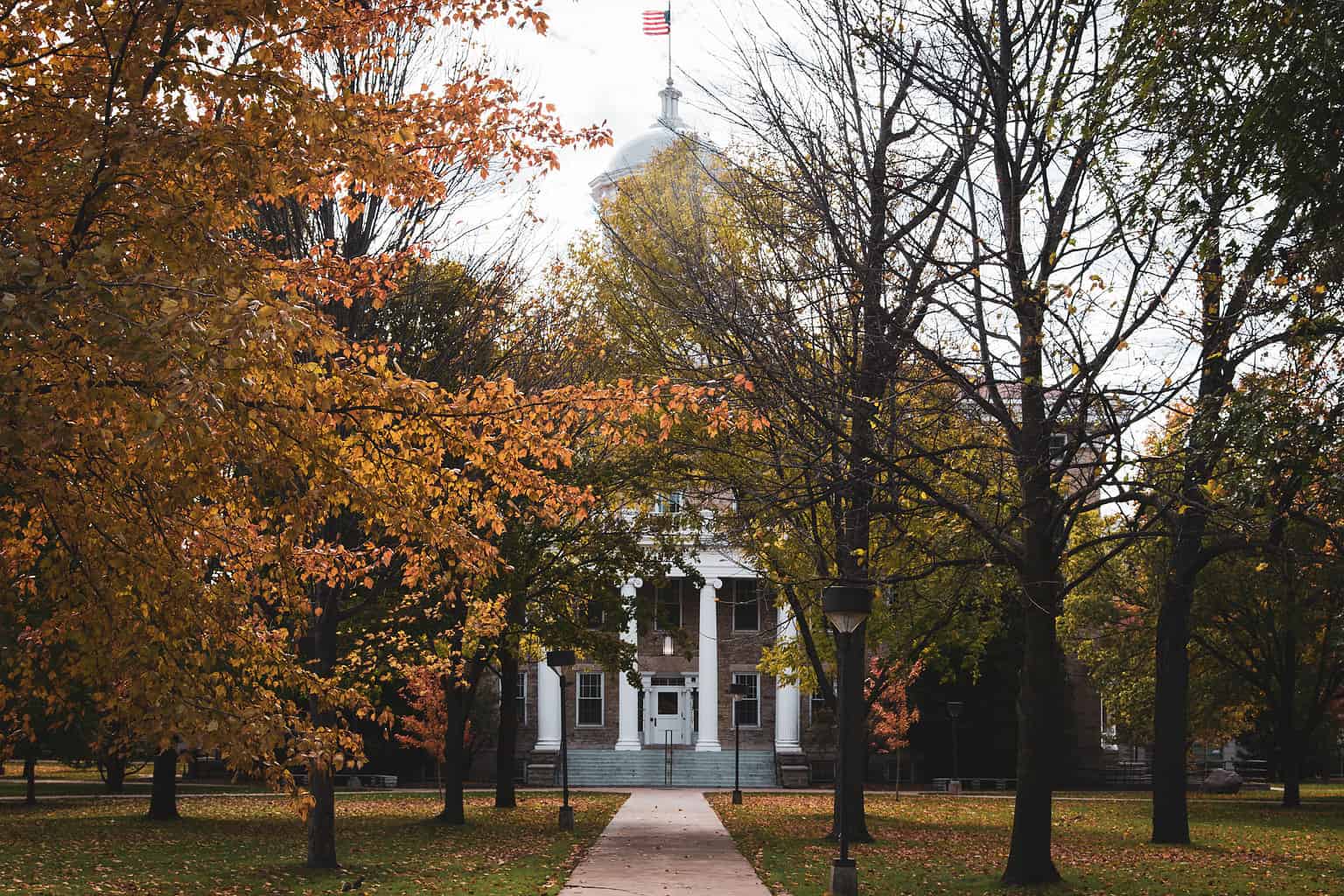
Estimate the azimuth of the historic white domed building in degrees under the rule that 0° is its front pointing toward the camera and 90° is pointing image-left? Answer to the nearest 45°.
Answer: approximately 0°

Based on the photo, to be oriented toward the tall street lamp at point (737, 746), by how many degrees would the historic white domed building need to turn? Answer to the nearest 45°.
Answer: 0° — it already faces it

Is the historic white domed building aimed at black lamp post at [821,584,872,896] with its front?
yes

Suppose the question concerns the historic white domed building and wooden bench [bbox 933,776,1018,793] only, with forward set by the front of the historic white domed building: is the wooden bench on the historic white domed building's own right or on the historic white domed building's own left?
on the historic white domed building's own left
